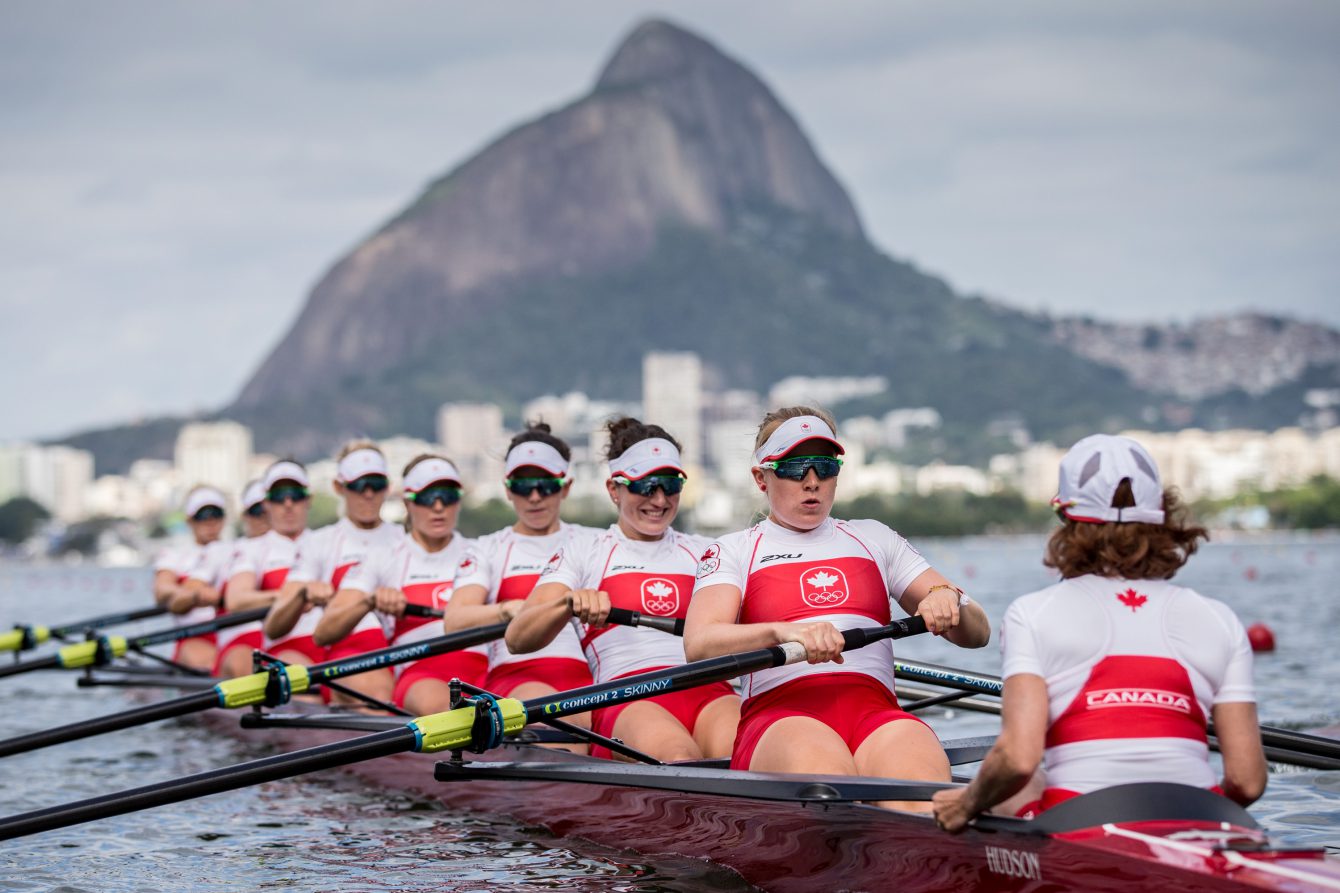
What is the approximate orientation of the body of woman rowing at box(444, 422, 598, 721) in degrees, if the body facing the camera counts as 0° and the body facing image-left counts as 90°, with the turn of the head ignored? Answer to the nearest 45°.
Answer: approximately 0°

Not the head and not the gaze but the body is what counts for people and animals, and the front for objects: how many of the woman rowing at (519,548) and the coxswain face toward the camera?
1

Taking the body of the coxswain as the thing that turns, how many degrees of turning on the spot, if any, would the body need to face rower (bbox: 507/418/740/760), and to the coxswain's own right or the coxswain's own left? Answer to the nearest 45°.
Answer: approximately 45° to the coxswain's own left

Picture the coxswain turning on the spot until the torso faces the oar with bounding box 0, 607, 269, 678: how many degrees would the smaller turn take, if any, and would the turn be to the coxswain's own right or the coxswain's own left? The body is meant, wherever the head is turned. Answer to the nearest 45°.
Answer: approximately 45° to the coxswain's own left

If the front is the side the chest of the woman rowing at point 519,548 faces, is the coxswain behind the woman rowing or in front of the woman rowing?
in front

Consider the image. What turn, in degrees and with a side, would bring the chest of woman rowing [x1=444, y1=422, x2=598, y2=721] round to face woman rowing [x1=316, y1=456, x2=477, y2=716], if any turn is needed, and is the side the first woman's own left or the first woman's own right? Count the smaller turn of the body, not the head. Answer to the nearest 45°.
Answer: approximately 135° to the first woman's own right

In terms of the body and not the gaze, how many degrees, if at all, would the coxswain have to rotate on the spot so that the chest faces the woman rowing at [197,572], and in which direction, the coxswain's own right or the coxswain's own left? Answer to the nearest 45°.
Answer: approximately 45° to the coxswain's own left

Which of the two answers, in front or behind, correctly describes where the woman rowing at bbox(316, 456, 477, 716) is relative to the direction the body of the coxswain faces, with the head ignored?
in front

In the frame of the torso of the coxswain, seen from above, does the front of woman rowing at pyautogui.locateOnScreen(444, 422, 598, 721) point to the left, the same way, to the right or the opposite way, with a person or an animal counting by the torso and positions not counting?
the opposite way

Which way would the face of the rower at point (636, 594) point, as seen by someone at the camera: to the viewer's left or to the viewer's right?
to the viewer's right

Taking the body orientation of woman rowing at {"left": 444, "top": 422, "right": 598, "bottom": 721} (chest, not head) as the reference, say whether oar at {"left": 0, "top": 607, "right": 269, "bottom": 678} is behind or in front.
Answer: behind

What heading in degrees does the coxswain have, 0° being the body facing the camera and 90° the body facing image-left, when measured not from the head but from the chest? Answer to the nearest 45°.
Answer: approximately 180°
